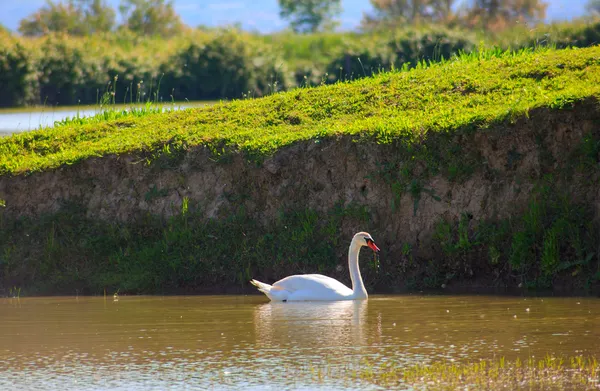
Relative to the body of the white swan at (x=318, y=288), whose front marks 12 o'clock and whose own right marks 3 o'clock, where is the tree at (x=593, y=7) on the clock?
The tree is roughly at 10 o'clock from the white swan.

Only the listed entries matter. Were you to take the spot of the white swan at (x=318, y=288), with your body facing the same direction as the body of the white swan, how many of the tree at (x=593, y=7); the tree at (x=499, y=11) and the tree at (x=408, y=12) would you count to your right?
0

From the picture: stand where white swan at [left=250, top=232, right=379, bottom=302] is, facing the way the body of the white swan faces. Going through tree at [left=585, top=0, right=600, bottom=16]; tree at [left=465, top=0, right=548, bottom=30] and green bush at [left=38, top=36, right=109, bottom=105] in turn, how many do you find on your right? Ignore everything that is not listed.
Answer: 0

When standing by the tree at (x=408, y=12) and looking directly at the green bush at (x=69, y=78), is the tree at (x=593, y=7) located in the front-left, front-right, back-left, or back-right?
back-left

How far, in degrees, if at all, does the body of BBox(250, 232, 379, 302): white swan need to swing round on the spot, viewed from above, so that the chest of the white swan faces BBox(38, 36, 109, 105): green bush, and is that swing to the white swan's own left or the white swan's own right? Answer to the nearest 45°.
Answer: approximately 90° to the white swan's own left

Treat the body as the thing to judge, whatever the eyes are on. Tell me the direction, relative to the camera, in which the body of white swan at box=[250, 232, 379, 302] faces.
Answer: to the viewer's right

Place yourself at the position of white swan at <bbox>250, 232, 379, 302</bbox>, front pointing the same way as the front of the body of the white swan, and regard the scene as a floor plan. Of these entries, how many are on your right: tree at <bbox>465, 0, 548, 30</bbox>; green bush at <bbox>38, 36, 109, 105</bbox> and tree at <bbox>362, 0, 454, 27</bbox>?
0

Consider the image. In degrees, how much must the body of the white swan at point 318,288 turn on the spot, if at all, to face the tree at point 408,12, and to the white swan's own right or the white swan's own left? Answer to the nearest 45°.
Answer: approximately 90° to the white swan's own left

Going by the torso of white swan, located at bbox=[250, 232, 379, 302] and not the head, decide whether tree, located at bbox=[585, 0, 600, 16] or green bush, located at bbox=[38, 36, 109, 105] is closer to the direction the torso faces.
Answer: the tree

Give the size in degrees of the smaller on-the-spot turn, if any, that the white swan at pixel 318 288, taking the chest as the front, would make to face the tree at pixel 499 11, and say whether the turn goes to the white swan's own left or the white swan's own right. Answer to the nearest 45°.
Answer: approximately 90° to the white swan's own left

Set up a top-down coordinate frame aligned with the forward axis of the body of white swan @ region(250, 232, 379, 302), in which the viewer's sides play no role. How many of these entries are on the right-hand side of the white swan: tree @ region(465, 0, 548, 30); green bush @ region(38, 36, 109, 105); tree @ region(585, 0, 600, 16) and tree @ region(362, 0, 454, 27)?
0
